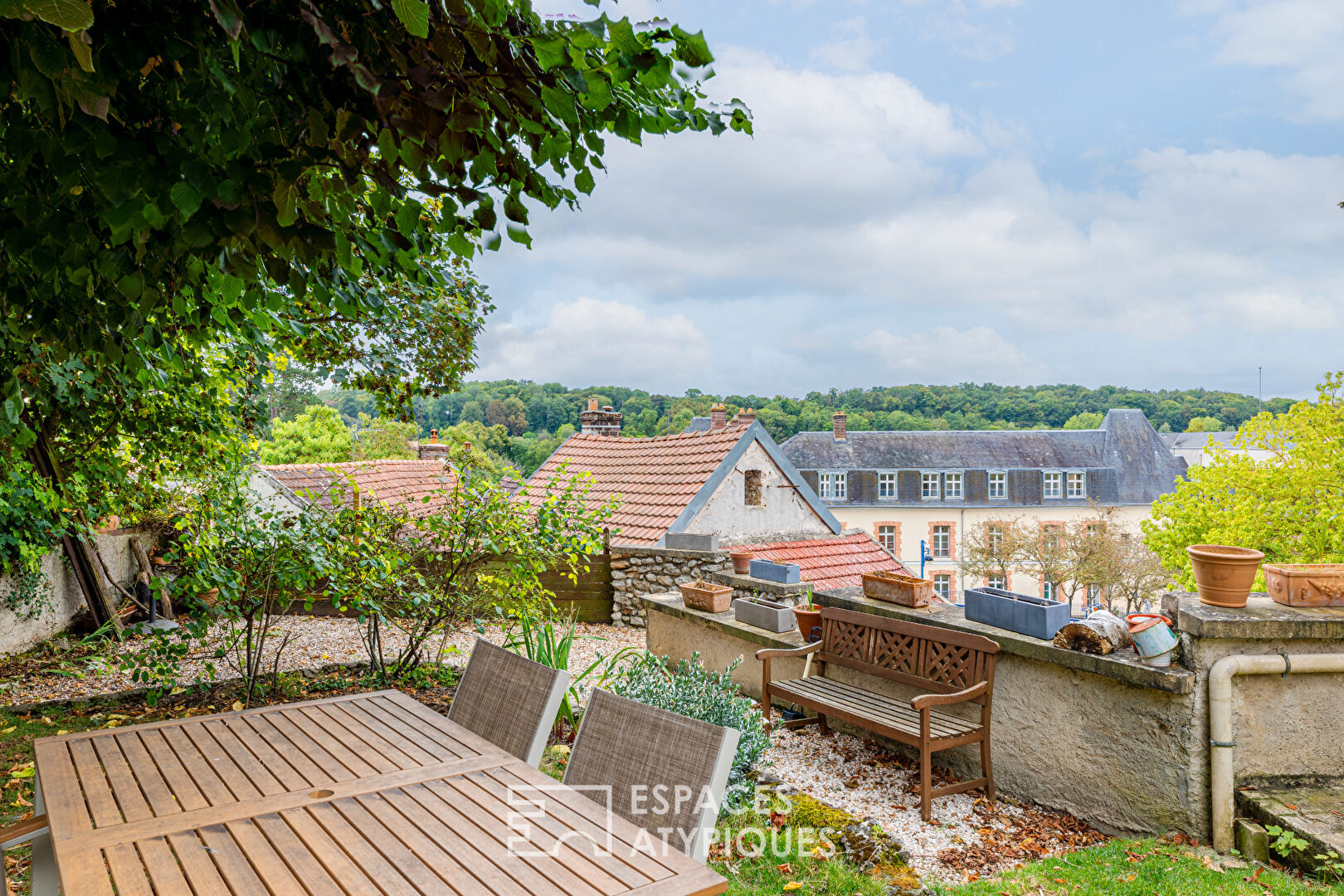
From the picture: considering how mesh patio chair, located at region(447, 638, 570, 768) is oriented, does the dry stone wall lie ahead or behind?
behind

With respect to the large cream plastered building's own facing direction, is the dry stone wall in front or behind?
in front

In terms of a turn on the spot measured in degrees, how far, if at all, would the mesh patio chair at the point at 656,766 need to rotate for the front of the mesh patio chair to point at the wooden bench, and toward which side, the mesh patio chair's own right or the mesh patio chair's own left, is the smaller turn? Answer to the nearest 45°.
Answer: approximately 180°

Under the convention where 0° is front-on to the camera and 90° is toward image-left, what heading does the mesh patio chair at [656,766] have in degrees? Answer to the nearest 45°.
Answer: approximately 45°

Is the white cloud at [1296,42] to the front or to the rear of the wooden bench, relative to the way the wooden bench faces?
to the rear

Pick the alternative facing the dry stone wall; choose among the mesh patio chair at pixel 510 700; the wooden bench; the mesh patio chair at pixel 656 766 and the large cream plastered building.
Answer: the large cream plastered building

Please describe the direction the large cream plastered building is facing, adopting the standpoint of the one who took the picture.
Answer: facing the viewer

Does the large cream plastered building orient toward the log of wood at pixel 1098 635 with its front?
yes

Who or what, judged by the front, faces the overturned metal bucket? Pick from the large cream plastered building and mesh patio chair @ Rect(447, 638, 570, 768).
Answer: the large cream plastered building

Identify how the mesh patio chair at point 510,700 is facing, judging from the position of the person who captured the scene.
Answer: facing the viewer and to the left of the viewer

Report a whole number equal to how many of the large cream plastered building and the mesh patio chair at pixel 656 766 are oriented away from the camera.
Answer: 0

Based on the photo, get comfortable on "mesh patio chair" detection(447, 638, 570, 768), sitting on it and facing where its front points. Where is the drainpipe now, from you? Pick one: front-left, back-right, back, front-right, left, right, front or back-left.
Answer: back-left

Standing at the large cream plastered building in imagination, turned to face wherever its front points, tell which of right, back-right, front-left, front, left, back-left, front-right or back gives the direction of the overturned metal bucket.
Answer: front

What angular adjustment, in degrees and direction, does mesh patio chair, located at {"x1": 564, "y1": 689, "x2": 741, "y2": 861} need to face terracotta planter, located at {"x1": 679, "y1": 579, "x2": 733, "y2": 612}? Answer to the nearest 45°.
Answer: approximately 135° to its right

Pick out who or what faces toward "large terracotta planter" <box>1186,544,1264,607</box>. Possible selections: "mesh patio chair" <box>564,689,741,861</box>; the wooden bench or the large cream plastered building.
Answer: the large cream plastered building
